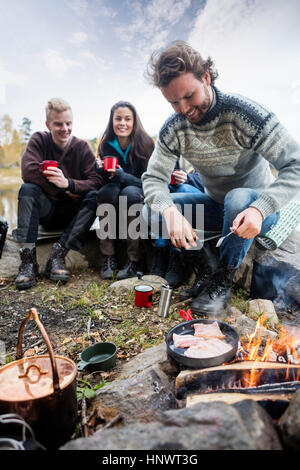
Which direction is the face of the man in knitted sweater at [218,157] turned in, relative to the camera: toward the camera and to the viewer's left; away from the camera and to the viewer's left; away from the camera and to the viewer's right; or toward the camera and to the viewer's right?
toward the camera and to the viewer's left

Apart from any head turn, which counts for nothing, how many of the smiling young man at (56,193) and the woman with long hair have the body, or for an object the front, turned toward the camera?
2

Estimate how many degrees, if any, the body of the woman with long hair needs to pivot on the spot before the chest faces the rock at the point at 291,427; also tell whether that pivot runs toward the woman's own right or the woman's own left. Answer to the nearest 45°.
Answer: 0° — they already face it

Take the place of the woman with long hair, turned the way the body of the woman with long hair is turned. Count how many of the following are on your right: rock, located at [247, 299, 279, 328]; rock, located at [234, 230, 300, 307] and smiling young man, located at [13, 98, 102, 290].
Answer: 1

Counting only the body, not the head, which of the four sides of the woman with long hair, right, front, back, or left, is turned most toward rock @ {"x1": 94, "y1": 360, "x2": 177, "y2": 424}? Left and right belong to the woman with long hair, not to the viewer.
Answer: front

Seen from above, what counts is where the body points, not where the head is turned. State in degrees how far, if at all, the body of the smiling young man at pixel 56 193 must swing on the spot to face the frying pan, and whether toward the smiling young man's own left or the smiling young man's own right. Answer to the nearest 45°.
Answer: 0° — they already face it

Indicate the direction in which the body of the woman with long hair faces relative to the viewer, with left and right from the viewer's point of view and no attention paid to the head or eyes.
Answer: facing the viewer

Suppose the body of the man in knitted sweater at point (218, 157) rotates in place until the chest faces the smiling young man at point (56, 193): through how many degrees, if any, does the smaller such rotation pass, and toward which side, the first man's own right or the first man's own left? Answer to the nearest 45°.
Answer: approximately 90° to the first man's own right

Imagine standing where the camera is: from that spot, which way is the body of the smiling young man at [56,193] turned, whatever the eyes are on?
toward the camera

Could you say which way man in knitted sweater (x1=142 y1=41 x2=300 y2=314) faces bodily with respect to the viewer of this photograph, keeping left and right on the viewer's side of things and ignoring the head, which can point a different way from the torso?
facing the viewer and to the left of the viewer

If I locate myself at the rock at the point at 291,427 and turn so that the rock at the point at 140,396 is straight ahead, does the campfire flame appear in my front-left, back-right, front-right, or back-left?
front-right

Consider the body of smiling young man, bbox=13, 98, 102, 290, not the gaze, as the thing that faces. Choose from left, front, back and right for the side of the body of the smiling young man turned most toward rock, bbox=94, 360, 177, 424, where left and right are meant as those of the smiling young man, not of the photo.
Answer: front

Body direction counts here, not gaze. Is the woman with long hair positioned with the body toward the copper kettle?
yes
